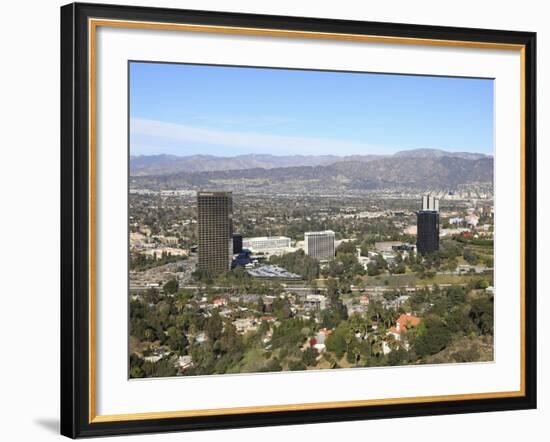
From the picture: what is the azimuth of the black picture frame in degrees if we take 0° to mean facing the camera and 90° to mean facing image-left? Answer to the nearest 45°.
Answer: approximately 315°
